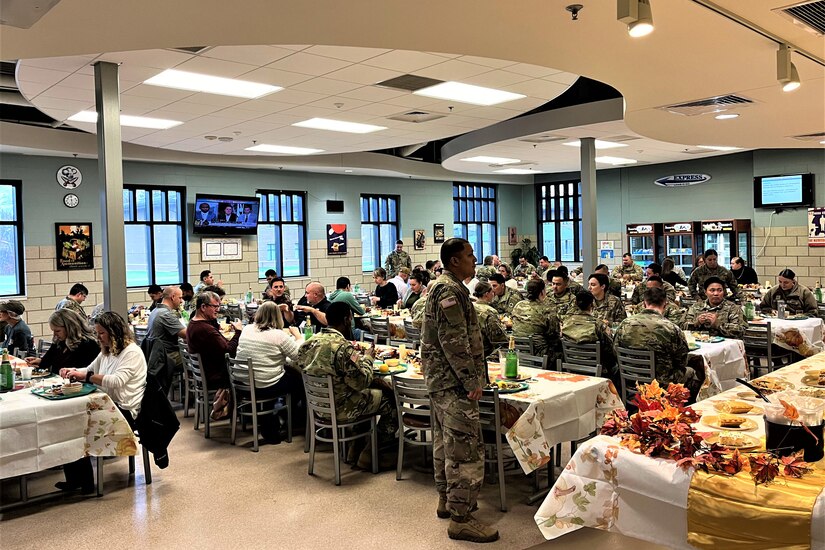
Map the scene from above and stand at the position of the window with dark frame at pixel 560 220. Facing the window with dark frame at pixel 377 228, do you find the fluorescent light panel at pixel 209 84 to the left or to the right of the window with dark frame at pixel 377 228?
left

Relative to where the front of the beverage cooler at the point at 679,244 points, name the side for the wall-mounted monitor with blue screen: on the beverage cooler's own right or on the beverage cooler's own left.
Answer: on the beverage cooler's own left

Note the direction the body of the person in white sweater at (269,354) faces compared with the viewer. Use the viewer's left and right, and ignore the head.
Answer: facing away from the viewer and to the right of the viewer

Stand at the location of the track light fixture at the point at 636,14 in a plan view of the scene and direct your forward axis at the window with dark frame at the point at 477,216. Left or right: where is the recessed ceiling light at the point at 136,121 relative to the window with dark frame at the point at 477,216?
left

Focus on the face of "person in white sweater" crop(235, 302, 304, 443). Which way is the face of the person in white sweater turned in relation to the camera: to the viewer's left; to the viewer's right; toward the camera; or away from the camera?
away from the camera

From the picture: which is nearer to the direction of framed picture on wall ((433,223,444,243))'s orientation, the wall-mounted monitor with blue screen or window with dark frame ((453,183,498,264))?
the wall-mounted monitor with blue screen

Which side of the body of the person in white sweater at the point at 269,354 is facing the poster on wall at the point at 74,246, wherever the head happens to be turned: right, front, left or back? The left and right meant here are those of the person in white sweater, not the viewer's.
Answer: left

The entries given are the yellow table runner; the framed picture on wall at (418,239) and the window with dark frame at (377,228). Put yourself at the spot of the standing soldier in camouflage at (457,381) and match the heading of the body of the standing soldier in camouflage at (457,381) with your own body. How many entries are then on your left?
2

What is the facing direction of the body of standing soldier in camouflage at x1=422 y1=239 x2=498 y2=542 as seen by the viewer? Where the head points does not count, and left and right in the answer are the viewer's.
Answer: facing to the right of the viewer

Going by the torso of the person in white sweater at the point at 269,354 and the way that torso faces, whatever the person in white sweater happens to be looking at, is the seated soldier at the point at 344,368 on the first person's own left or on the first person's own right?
on the first person's own right

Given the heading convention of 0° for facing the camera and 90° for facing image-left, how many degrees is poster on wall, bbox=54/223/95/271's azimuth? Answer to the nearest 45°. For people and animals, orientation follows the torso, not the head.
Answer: approximately 0°

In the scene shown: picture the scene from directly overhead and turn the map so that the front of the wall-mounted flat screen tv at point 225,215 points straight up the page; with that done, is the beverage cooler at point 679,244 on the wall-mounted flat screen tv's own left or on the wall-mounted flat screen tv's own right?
on the wall-mounted flat screen tv's own left

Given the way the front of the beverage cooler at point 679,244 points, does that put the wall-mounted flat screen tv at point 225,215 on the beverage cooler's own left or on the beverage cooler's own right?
on the beverage cooler's own right
